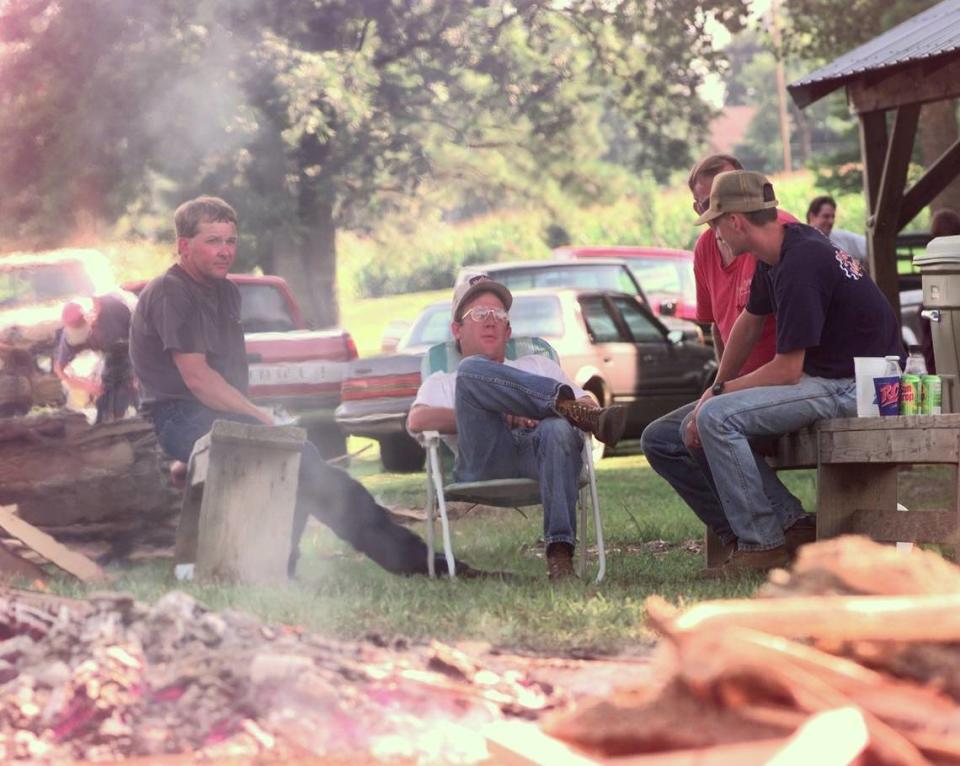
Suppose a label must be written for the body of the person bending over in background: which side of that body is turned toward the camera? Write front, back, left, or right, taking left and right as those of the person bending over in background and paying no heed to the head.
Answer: left

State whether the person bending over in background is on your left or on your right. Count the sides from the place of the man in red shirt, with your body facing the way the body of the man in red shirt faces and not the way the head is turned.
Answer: on your right

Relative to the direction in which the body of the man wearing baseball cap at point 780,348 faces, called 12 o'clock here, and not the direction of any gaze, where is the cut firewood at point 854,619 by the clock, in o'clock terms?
The cut firewood is roughly at 9 o'clock from the man wearing baseball cap.

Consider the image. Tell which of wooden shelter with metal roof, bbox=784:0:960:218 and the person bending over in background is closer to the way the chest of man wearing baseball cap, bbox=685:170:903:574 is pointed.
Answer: the person bending over in background

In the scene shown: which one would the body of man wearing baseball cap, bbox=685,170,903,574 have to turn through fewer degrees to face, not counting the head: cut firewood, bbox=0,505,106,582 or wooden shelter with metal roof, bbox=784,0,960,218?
the cut firewood

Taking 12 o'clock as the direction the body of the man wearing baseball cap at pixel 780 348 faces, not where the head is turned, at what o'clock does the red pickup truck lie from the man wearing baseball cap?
The red pickup truck is roughly at 2 o'clock from the man wearing baseball cap.

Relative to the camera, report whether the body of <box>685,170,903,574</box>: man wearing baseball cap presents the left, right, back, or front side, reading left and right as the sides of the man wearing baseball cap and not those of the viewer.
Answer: left

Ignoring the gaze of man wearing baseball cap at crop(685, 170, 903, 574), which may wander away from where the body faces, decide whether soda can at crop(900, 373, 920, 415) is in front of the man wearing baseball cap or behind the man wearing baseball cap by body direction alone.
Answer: behind

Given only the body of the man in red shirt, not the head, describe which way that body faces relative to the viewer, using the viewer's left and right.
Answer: facing the viewer and to the left of the viewer

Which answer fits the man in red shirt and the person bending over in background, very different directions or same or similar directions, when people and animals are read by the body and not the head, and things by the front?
same or similar directions

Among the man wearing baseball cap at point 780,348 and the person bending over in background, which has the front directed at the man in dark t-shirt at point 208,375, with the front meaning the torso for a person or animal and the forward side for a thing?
the man wearing baseball cap

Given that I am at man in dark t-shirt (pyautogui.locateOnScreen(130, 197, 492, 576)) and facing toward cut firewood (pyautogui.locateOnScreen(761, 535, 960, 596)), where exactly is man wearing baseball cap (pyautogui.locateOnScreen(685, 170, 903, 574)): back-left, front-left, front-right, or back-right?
front-left

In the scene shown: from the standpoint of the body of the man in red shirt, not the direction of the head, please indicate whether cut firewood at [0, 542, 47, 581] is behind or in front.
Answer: in front

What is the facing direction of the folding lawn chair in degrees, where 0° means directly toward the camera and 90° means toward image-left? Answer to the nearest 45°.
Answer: approximately 0°

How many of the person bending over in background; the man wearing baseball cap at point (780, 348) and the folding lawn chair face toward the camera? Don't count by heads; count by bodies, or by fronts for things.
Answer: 1
